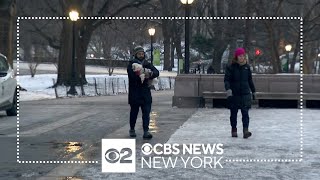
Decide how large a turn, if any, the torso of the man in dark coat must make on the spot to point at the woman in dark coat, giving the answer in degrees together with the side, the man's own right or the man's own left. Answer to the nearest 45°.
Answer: approximately 90° to the man's own left

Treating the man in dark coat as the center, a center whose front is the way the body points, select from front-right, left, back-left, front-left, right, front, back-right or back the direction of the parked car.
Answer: back-right

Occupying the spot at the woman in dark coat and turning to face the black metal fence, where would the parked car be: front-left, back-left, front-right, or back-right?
front-left

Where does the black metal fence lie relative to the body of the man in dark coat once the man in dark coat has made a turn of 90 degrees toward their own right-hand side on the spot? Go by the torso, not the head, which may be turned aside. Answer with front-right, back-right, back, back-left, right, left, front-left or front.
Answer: right

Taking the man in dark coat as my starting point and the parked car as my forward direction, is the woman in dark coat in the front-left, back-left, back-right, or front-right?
back-right

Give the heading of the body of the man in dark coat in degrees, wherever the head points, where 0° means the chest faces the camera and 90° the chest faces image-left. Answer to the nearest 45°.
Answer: approximately 0°
